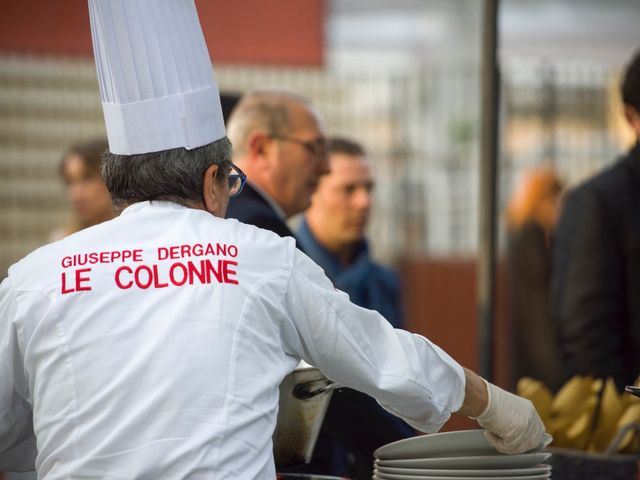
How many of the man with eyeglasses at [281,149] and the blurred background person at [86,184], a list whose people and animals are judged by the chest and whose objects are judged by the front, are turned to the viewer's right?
1

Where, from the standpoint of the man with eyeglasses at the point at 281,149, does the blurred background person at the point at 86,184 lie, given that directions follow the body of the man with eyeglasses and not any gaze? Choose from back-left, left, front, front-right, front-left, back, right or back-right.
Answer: back-left

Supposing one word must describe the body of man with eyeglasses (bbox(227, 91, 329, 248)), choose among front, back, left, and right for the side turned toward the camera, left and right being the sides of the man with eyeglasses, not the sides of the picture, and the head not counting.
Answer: right

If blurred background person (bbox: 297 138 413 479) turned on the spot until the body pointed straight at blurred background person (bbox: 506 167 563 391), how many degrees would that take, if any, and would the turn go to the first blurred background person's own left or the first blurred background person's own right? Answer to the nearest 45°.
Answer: approximately 90° to the first blurred background person's own left

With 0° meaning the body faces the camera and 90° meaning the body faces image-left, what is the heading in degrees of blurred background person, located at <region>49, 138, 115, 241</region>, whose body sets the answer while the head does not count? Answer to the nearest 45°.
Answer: approximately 45°

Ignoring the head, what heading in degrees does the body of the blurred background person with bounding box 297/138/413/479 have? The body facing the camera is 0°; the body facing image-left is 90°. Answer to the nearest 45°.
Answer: approximately 315°

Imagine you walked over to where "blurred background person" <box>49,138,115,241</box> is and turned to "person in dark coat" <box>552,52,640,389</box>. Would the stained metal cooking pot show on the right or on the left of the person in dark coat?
right

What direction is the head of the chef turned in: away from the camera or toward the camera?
away from the camera

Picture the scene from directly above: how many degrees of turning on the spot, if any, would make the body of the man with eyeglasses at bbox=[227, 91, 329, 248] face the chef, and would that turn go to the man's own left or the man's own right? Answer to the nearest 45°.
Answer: approximately 90° to the man's own right

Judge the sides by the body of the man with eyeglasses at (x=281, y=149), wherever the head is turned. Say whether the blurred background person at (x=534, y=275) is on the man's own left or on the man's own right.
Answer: on the man's own left

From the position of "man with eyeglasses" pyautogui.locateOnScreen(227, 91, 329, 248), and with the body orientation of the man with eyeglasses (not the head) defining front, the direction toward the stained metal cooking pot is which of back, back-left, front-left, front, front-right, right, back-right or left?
right

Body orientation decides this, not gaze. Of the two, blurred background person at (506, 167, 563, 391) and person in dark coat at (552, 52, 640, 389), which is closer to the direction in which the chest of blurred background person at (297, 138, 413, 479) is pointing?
the person in dark coat
